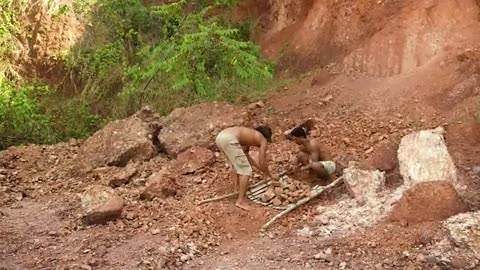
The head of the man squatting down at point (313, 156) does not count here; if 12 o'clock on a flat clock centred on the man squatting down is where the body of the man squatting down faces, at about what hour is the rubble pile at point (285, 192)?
The rubble pile is roughly at 10 o'clock from the man squatting down.

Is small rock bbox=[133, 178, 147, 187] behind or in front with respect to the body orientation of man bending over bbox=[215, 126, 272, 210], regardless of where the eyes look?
behind

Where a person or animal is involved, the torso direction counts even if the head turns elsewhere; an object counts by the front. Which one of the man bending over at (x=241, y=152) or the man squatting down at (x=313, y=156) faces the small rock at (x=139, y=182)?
the man squatting down at (x=313, y=156)

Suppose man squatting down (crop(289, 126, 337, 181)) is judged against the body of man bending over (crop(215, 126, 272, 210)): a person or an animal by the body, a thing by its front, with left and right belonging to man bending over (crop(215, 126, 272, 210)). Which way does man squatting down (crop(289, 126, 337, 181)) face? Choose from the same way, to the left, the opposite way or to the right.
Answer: the opposite way

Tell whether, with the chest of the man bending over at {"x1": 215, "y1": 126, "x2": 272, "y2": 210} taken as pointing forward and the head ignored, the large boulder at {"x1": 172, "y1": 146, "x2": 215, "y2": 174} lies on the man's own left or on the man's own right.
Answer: on the man's own left

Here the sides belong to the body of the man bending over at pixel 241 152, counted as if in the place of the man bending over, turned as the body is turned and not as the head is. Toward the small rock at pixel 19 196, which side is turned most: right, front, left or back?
back

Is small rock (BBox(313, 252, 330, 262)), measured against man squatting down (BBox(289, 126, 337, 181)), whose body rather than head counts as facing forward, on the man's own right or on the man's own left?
on the man's own left

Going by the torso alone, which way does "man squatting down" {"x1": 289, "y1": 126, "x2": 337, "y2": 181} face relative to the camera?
to the viewer's left

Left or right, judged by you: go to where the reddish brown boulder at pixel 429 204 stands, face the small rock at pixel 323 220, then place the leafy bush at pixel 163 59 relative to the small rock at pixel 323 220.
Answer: right

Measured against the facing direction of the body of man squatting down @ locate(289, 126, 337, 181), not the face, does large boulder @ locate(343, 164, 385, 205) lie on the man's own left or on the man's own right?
on the man's own left

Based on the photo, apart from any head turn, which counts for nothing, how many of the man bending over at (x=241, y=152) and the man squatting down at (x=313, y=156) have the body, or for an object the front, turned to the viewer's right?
1

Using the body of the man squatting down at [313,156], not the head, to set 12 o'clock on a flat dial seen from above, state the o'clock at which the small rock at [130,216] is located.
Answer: The small rock is roughly at 11 o'clock from the man squatting down.

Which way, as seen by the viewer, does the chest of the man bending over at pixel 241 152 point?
to the viewer's right

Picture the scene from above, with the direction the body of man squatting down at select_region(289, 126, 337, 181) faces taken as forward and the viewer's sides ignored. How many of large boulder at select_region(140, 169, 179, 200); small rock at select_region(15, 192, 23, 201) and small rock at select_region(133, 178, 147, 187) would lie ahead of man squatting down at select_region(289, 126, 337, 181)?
3

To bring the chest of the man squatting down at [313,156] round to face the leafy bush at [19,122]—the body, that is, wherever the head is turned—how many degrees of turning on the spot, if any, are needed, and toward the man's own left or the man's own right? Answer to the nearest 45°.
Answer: approximately 45° to the man's own right
